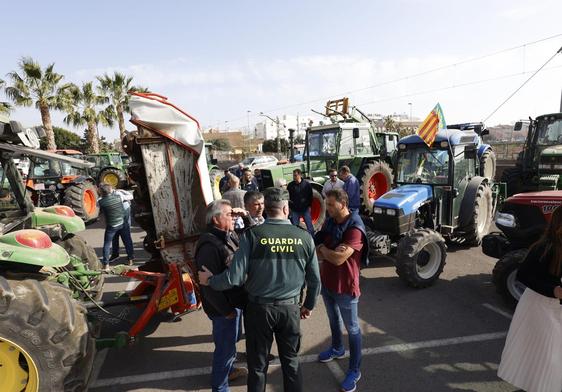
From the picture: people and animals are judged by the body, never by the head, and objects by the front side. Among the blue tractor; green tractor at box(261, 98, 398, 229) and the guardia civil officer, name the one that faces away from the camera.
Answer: the guardia civil officer

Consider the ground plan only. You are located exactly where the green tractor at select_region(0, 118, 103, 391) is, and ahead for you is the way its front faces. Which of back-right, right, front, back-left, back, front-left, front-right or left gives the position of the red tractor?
back-right

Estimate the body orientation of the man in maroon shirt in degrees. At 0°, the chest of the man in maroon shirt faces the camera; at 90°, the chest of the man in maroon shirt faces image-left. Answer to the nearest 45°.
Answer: approximately 45°

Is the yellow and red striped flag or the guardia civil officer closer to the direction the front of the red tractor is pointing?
the guardia civil officer

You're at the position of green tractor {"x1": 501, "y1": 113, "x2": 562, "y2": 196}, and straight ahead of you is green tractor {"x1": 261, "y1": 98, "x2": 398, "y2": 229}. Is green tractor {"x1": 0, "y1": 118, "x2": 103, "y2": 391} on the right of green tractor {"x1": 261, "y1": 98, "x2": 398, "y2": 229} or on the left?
left

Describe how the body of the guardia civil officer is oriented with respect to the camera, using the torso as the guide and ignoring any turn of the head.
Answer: away from the camera

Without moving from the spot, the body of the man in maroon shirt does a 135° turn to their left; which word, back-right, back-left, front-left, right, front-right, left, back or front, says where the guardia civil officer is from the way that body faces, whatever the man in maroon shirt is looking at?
back-right

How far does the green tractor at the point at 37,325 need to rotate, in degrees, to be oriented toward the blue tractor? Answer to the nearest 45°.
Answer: approximately 135° to its right

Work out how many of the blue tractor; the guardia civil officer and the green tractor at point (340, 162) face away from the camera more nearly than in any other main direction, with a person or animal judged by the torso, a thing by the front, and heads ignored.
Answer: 1

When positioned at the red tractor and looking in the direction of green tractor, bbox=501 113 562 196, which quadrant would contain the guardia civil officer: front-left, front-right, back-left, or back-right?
back-left

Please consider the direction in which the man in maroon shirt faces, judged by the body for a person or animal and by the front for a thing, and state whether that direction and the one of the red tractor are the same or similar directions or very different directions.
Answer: same or similar directions

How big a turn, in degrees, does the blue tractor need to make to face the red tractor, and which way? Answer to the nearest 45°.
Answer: approximately 90° to its left

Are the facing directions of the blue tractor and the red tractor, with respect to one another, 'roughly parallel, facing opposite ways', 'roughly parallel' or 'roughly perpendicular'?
roughly parallel

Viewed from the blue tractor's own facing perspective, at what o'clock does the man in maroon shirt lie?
The man in maroon shirt is roughly at 11 o'clock from the blue tractor.

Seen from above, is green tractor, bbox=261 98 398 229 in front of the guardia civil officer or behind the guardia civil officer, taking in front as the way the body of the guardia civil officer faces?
in front

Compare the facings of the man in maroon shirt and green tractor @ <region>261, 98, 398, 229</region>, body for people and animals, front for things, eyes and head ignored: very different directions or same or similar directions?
same or similar directions

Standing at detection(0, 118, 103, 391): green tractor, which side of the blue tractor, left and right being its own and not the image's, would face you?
front
